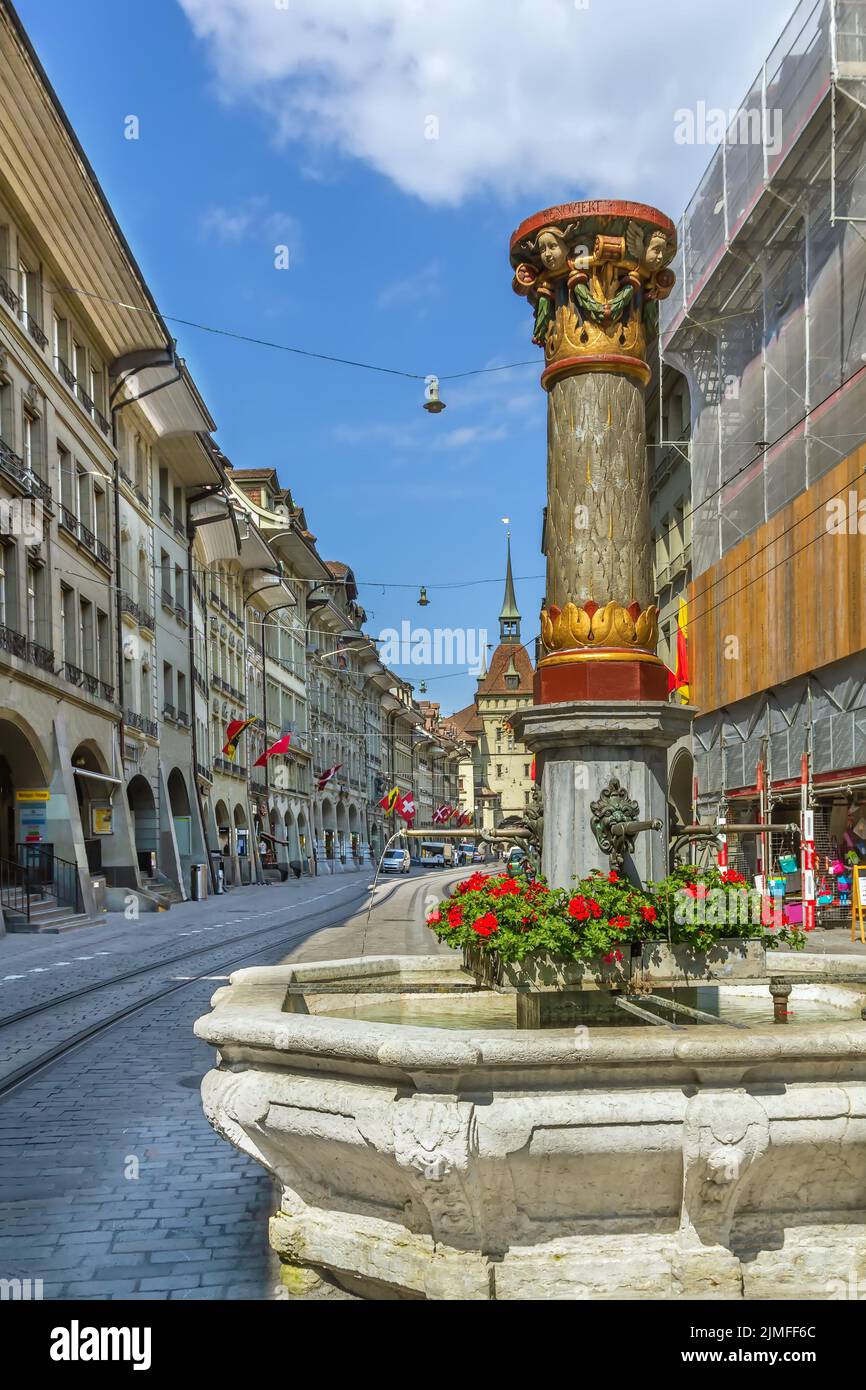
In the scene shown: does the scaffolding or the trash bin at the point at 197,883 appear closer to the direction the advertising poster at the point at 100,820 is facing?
the scaffolding

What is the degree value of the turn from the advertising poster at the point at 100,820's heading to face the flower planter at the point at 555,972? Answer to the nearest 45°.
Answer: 0° — it already faces it

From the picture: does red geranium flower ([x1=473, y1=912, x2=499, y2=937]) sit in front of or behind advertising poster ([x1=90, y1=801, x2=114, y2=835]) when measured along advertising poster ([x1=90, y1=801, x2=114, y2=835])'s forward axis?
in front
